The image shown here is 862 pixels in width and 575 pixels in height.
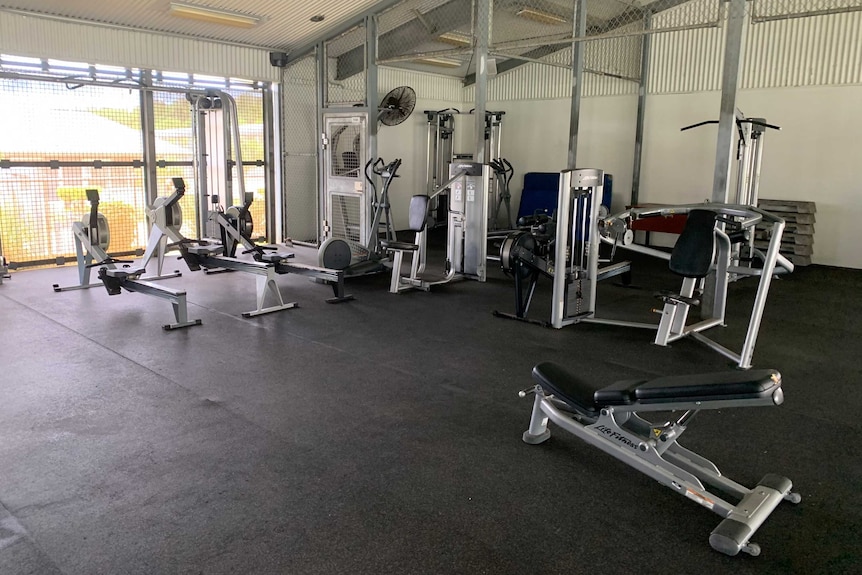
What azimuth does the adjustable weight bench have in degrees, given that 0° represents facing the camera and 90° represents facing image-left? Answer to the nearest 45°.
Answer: approximately 135°

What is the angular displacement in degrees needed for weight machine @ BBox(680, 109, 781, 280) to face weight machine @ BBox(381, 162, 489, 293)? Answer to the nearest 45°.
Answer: approximately 45° to its right

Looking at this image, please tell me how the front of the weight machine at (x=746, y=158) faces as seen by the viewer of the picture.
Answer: facing the viewer and to the left of the viewer

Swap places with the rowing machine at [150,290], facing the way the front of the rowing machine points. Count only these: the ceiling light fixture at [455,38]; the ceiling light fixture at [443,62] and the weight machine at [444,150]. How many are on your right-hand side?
3

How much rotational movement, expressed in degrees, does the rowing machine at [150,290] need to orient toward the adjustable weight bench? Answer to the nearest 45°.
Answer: approximately 180°

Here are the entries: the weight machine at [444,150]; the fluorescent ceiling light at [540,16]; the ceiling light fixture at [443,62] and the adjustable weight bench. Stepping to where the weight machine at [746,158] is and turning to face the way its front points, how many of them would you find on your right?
3

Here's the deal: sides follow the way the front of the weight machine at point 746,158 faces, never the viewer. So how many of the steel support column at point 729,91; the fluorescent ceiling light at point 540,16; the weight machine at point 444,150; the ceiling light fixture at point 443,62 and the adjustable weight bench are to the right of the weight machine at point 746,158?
3

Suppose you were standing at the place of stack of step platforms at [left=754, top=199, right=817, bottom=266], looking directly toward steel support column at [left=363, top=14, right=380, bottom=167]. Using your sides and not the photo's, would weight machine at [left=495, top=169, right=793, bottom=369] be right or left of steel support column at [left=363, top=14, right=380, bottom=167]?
left

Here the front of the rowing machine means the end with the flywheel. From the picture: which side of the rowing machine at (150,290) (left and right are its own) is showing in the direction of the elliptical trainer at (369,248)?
right

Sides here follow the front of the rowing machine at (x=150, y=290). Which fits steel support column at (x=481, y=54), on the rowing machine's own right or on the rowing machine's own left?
on the rowing machine's own right

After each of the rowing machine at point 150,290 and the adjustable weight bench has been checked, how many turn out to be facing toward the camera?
0

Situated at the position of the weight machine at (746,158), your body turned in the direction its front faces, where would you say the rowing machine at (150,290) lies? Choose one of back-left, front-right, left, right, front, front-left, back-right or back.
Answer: front

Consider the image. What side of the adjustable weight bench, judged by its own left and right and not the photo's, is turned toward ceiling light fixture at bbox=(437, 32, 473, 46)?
front

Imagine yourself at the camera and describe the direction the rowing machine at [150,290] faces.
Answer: facing away from the viewer and to the left of the viewer

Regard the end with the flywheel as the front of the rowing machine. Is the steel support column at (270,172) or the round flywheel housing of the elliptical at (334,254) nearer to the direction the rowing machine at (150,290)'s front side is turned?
the steel support column
